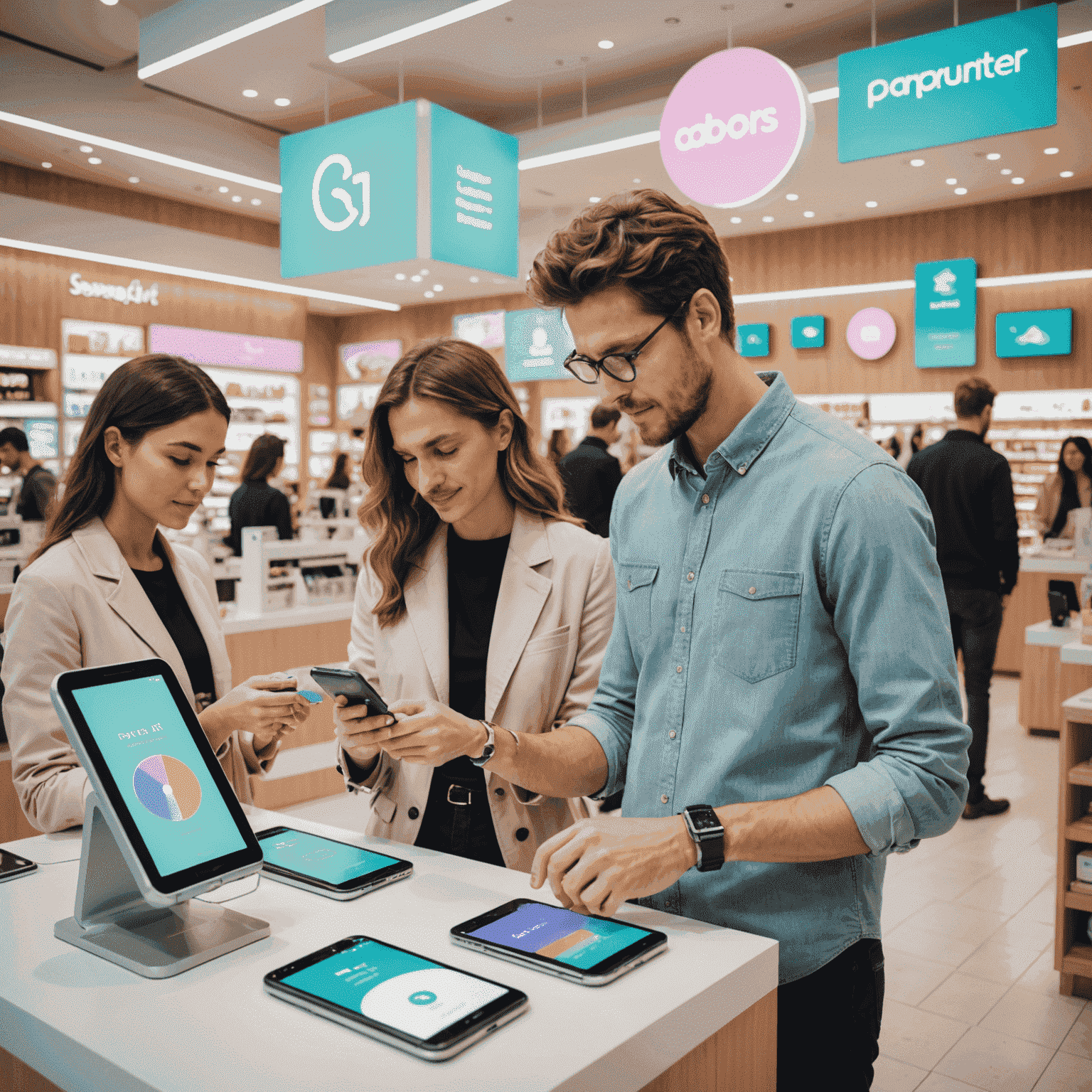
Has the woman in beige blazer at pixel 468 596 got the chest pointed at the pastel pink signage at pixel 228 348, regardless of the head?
no

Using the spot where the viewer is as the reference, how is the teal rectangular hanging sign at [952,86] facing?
facing the viewer and to the left of the viewer

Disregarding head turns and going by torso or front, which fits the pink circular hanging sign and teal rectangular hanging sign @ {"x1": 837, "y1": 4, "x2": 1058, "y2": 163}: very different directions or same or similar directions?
same or similar directions

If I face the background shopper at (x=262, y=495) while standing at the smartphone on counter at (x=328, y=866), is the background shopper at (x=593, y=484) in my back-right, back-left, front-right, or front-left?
front-right

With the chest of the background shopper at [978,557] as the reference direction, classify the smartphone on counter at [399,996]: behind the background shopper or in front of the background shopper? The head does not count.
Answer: behind

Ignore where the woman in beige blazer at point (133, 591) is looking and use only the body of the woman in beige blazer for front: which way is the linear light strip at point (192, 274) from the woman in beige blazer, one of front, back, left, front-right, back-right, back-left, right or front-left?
back-left

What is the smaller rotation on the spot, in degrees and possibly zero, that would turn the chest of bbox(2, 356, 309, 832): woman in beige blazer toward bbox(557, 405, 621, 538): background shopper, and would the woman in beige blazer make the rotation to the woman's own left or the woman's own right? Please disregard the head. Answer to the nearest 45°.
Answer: approximately 90° to the woman's own left

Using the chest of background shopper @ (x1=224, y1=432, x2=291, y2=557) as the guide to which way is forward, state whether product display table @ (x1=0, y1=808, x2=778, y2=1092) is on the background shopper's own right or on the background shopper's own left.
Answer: on the background shopper's own right

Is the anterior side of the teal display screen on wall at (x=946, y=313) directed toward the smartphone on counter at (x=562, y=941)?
yes

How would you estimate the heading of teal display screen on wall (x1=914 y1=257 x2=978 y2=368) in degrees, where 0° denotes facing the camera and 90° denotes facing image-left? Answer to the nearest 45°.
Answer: approximately 0°

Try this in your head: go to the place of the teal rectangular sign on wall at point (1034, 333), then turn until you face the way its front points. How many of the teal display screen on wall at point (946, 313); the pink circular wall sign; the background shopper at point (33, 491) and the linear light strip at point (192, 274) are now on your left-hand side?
0

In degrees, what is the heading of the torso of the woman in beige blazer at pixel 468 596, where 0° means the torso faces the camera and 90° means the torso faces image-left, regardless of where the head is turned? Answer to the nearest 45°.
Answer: approximately 45°

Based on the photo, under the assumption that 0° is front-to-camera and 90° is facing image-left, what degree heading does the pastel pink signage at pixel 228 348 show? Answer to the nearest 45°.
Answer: approximately 315°
